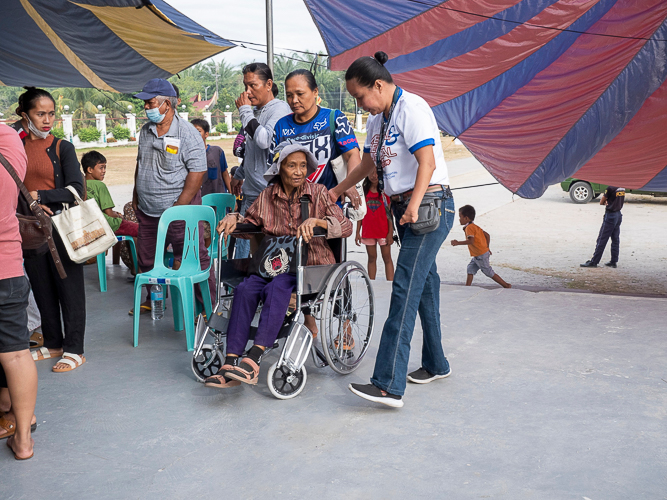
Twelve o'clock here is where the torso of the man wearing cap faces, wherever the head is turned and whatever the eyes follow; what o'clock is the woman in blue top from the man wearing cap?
The woman in blue top is roughly at 9 o'clock from the man wearing cap.

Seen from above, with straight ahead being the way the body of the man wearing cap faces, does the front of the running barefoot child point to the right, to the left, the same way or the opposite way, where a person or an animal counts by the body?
to the right

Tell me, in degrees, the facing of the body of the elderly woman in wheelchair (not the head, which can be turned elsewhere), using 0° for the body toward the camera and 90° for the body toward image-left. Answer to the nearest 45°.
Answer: approximately 45°

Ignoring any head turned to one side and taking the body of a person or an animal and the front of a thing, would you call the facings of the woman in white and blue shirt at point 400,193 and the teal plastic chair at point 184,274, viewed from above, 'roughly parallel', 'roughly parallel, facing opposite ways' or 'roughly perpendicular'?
roughly perpendicular

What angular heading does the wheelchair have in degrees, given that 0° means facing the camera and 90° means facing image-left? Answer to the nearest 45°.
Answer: approximately 45°

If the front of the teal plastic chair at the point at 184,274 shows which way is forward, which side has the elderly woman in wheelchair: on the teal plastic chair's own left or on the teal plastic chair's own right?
on the teal plastic chair's own left

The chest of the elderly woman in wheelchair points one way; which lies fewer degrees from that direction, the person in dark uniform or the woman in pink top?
the woman in pink top

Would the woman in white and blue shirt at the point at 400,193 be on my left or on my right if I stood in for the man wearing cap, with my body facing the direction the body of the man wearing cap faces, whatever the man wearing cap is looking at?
on my left

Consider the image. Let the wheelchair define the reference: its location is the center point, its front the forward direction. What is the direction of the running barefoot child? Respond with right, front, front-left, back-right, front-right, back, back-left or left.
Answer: back

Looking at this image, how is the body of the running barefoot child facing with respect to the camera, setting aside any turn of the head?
to the viewer's left
